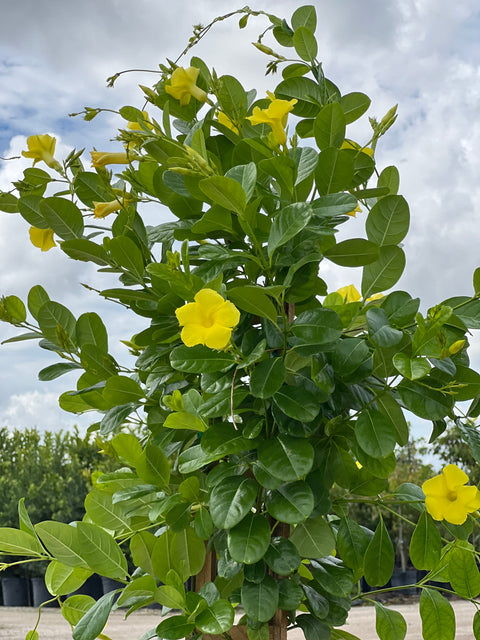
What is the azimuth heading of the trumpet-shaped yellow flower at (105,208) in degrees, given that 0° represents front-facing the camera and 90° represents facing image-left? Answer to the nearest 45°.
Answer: approximately 90°

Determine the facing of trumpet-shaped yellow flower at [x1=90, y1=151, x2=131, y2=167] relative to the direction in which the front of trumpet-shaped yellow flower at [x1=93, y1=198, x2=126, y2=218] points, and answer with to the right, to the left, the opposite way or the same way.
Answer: the same way

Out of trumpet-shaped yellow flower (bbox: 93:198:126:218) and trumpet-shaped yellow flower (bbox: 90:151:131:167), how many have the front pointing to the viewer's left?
2

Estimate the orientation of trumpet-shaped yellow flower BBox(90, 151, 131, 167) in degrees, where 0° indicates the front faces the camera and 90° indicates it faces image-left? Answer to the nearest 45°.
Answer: approximately 90°
